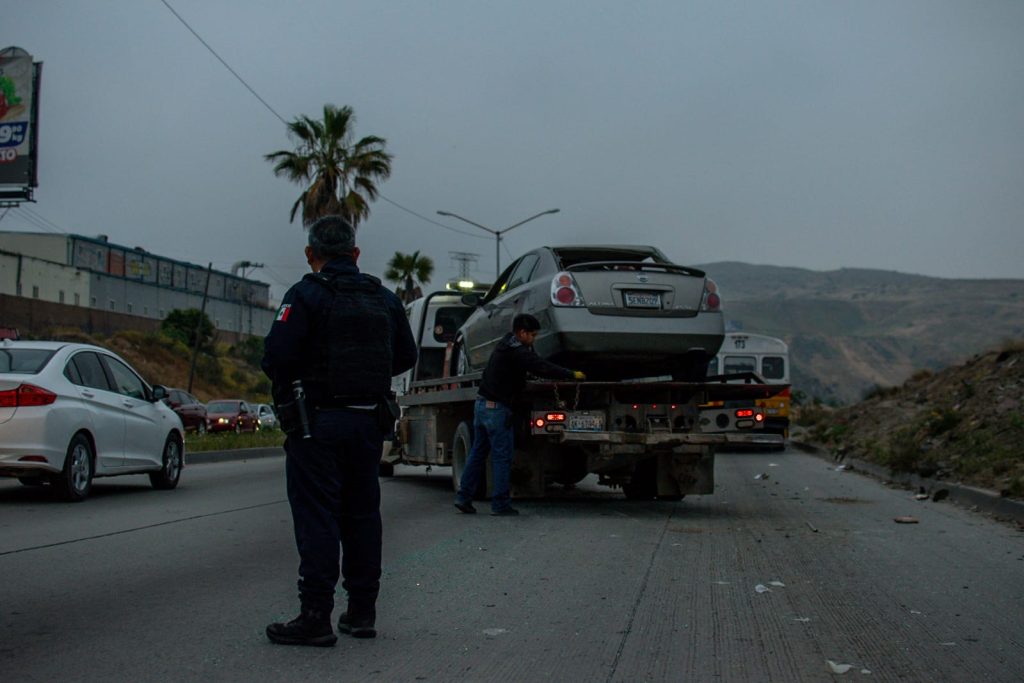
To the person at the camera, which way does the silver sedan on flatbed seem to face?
facing away from the viewer and to the left of the viewer

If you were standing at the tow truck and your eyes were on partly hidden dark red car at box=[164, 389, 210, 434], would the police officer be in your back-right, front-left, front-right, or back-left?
back-left

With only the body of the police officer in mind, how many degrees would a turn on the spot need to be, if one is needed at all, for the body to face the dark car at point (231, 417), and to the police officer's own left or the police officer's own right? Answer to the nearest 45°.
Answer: approximately 45° to the police officer's own right

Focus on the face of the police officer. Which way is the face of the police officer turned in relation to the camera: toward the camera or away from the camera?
away from the camera

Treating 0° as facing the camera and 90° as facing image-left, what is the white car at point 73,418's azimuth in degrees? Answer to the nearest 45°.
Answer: approximately 225°

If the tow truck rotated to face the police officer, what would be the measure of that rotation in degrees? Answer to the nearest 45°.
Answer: approximately 135° to its left

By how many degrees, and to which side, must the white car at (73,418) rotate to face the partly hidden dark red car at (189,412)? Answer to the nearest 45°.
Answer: approximately 45° to its left

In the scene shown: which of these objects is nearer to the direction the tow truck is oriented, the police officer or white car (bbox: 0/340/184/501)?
the white car

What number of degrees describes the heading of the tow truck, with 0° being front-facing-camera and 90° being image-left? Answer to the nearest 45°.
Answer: approximately 135°

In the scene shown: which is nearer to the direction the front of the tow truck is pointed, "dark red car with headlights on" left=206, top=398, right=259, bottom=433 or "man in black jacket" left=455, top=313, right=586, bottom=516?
the dark red car with headlights on

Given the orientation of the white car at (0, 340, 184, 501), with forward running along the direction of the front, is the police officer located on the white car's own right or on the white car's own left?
on the white car's own right

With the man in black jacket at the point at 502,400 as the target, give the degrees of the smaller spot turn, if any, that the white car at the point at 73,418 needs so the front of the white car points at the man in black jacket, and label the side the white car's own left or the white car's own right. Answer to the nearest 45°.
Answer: approximately 90° to the white car's own right

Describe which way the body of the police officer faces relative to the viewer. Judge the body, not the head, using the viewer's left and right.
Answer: facing away from the viewer and to the left of the viewer
